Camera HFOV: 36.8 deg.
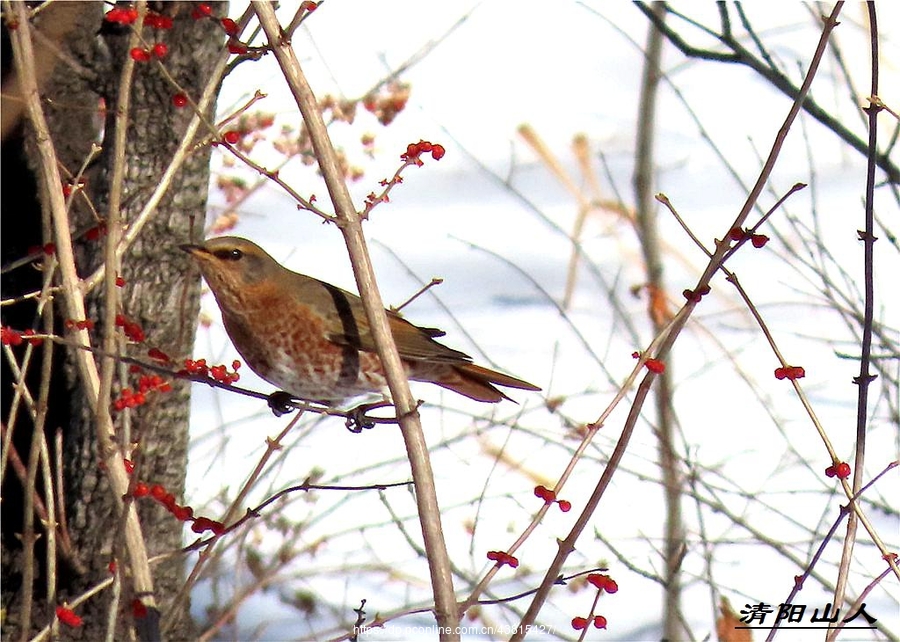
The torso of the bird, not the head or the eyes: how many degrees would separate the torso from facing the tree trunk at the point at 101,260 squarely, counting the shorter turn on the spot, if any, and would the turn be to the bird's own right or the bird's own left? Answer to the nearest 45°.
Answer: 0° — it already faces it

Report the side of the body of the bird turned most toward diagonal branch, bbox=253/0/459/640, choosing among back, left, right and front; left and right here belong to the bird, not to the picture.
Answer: left

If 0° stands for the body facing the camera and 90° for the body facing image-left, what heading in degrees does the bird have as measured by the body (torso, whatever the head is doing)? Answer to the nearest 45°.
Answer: approximately 90°

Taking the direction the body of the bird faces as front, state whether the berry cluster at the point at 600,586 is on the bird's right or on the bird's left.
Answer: on the bird's left
